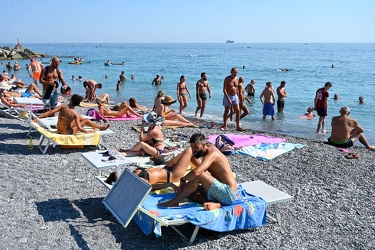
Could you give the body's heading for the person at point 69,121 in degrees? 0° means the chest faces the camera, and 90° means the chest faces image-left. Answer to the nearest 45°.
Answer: approximately 225°

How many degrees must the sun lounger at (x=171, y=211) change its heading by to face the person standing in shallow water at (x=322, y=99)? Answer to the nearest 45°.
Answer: approximately 45° to its left

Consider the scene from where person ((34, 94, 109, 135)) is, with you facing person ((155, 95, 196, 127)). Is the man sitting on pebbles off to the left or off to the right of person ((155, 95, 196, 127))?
right

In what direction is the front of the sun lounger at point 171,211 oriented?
to the viewer's right

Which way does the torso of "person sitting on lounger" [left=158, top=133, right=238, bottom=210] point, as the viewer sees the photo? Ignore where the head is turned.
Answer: to the viewer's left

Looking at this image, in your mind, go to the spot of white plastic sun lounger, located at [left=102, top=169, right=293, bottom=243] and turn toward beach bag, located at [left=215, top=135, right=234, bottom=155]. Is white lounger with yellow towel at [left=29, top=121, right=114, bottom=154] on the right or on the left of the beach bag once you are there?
left

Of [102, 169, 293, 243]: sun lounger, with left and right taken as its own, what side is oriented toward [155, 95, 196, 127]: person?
left

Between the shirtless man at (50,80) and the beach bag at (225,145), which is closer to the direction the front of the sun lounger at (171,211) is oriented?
the beach bag

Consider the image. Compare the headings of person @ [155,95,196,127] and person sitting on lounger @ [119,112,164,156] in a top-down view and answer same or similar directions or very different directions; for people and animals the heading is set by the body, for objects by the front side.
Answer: very different directions

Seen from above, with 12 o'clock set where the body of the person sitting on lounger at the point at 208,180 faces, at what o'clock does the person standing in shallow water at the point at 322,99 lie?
The person standing in shallow water is roughly at 4 o'clock from the person sitting on lounger.
